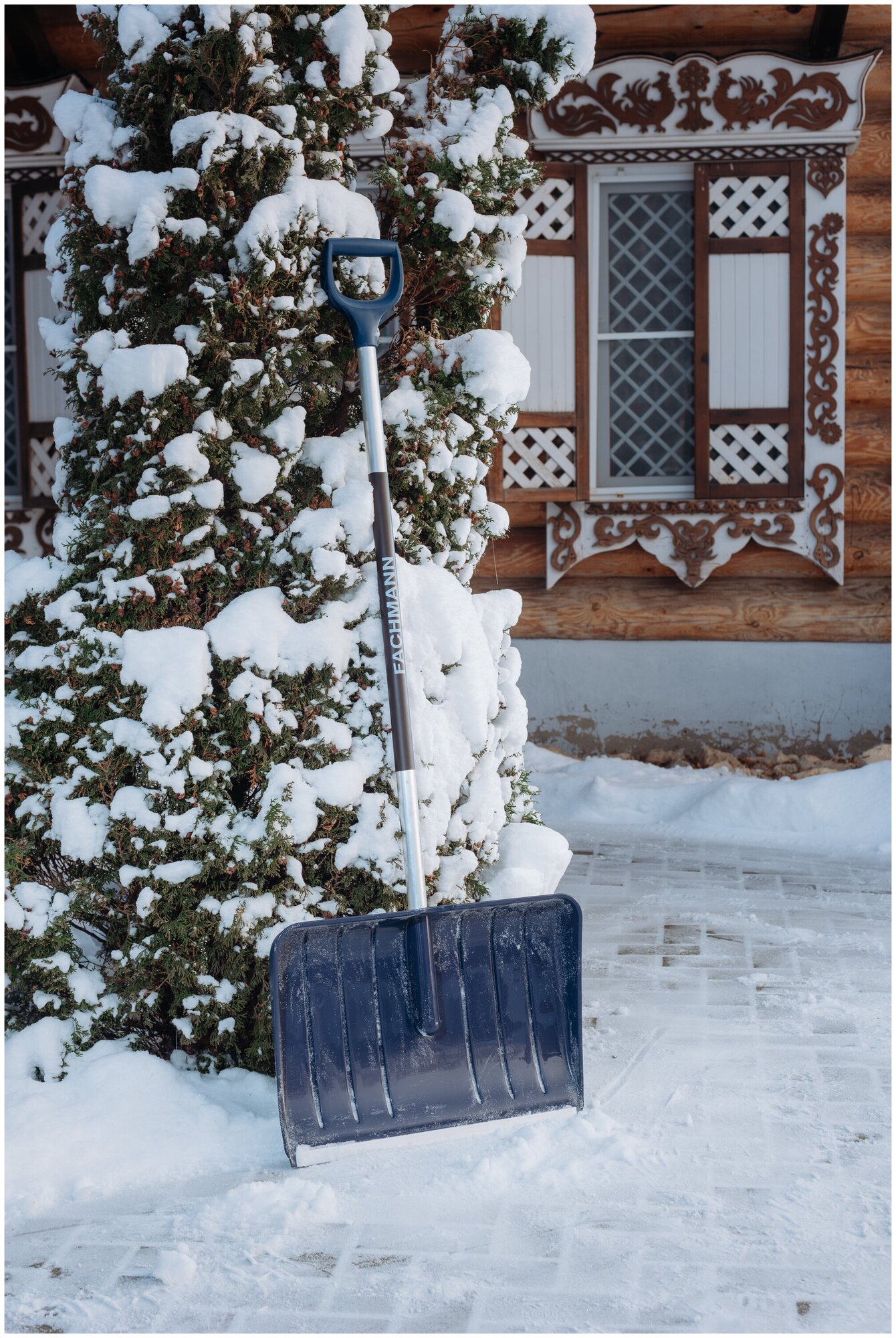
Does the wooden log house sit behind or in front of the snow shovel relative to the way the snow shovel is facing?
behind

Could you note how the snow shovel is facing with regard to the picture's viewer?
facing the viewer
